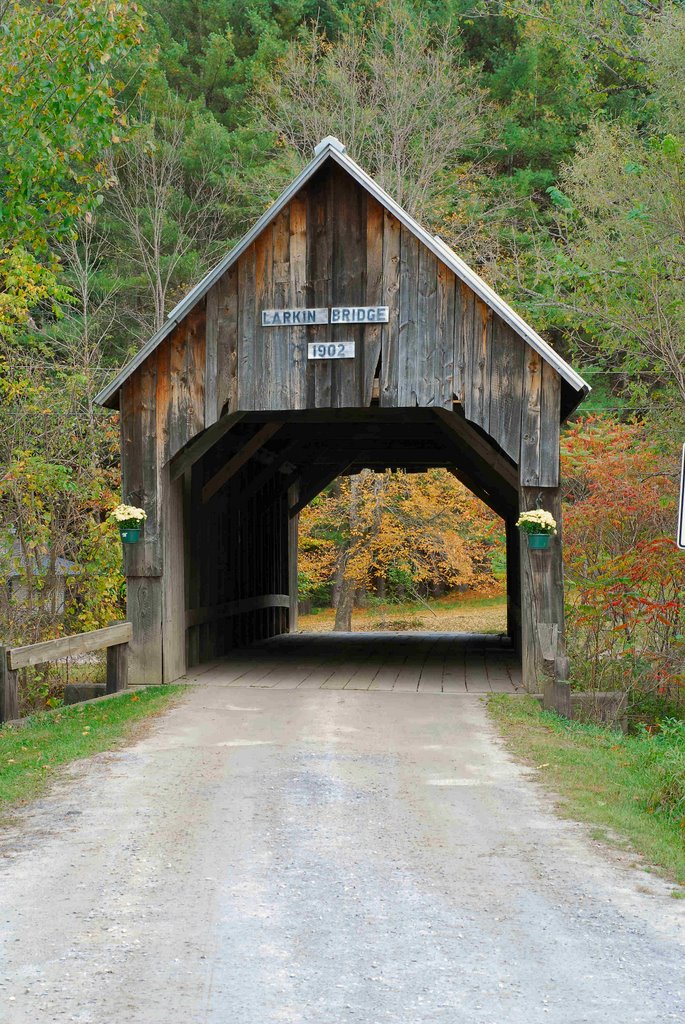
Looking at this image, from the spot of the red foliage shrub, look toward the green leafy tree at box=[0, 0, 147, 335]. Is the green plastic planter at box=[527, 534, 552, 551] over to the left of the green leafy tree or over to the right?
left

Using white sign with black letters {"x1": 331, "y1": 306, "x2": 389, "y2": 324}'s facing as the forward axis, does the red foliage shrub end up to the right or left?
on its left

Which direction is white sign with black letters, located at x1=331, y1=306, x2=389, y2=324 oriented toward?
toward the camera

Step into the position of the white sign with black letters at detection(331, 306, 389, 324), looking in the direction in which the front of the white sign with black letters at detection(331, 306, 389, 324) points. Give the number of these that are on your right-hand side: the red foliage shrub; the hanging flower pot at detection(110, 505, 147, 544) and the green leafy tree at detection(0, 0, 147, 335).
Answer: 2

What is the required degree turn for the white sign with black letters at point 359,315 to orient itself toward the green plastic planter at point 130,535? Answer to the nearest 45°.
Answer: approximately 90° to its right

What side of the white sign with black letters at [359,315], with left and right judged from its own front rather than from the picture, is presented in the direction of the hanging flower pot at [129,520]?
right

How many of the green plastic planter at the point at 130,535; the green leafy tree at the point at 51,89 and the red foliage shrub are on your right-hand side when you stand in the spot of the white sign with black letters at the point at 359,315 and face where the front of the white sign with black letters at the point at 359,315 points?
2
